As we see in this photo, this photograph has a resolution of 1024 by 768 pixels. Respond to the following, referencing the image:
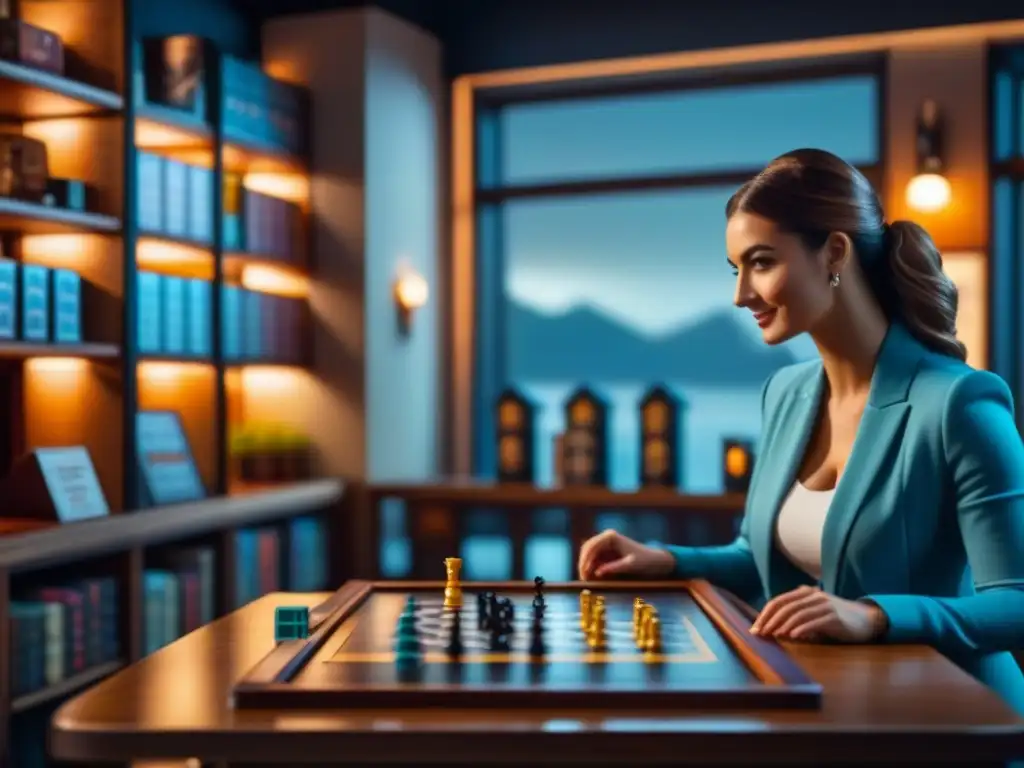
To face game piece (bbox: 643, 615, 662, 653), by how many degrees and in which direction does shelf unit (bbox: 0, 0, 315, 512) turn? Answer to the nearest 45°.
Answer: approximately 45° to its right

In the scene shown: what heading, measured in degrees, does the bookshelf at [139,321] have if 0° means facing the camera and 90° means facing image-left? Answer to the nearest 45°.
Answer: approximately 315°

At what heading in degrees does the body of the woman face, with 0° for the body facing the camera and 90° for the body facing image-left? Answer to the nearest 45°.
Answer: approximately 45°

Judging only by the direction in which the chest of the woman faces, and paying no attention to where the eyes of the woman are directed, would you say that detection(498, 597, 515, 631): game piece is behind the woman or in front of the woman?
in front

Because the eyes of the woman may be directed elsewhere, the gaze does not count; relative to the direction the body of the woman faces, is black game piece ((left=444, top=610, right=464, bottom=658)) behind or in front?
in front

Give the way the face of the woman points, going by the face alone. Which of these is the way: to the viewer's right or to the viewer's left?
to the viewer's left

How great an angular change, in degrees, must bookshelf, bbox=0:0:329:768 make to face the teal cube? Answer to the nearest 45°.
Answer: approximately 45° to its right

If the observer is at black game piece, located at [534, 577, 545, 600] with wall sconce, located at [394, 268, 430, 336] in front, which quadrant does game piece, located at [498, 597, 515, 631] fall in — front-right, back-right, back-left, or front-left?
back-left

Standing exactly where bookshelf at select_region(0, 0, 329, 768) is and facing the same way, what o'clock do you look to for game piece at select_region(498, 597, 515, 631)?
The game piece is roughly at 1 o'clock from the bookshelf.
